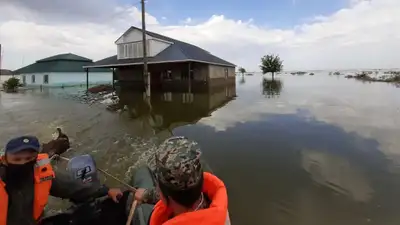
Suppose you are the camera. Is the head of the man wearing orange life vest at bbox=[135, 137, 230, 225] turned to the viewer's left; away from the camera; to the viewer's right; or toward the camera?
away from the camera

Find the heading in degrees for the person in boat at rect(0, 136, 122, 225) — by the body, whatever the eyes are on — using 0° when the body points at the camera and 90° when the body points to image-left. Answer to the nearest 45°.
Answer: approximately 0°

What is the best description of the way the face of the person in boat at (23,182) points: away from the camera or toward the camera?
toward the camera

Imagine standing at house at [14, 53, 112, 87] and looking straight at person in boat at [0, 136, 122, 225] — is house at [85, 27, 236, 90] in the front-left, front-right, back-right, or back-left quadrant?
front-left

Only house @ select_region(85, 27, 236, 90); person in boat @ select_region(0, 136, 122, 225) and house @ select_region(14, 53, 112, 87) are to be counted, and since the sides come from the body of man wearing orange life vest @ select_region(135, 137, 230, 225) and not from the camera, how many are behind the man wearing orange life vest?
0

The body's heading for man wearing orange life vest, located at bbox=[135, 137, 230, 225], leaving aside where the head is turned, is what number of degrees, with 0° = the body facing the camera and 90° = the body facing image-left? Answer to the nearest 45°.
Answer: approximately 135°

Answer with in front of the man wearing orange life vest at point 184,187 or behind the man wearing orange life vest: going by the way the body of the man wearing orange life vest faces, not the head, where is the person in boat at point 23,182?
in front

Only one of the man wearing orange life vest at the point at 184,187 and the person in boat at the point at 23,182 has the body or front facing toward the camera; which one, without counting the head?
the person in boat

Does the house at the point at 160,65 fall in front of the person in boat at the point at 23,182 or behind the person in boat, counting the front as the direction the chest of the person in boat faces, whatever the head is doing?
behind

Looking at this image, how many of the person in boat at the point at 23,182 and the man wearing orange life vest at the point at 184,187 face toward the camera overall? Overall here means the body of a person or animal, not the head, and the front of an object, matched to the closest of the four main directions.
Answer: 1

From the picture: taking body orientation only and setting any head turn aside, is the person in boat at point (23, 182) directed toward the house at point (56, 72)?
no
